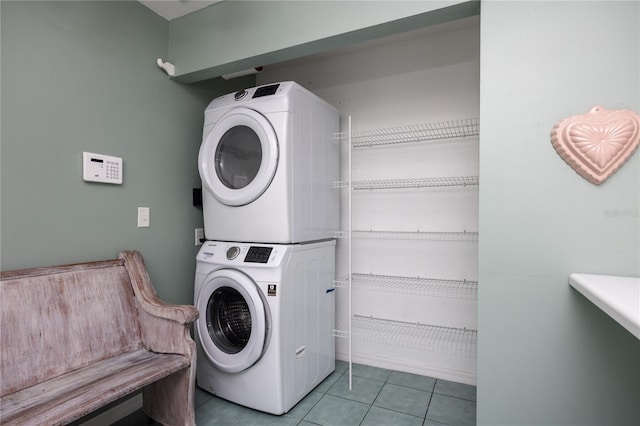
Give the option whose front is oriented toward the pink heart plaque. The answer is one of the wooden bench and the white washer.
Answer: the wooden bench

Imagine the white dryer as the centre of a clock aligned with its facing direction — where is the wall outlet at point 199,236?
The wall outlet is roughly at 3 o'clock from the white dryer.

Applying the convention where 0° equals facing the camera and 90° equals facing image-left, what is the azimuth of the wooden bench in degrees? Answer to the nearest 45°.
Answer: approximately 315°

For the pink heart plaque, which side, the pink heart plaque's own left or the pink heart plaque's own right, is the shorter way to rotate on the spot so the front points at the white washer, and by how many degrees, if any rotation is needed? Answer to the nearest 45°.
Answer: approximately 90° to the pink heart plaque's own right

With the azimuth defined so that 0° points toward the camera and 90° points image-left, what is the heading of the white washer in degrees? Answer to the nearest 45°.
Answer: approximately 45°
